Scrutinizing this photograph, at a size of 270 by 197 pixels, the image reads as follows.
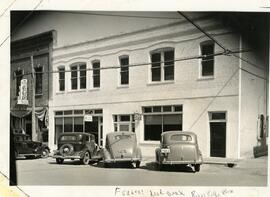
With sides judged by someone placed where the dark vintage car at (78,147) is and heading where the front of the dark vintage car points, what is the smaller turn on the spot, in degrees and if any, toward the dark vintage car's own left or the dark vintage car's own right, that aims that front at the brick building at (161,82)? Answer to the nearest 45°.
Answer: approximately 45° to the dark vintage car's own right

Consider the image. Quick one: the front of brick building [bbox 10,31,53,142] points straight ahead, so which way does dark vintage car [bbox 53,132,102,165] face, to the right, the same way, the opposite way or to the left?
the opposite way

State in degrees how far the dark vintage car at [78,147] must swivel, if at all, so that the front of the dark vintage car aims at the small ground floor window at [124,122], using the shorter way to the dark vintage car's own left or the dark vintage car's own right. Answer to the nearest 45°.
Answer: approximately 45° to the dark vintage car's own right

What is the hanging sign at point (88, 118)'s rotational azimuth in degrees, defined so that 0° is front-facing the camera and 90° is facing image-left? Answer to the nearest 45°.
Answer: approximately 0°
